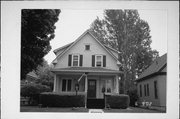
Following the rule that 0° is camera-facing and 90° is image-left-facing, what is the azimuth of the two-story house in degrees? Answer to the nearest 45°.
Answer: approximately 0°

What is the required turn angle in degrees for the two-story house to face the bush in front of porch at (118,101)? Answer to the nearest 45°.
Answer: approximately 45° to its left

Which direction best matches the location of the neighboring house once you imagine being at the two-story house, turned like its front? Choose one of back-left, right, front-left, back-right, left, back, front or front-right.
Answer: left

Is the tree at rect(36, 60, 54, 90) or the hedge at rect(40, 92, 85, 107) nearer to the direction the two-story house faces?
the hedge

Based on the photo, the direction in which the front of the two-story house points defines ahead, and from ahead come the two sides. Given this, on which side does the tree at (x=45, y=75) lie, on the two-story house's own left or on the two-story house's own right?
on the two-story house's own right

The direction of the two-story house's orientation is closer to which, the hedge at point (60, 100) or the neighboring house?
the hedge

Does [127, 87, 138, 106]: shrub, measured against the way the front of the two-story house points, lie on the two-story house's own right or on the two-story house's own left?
on the two-story house's own left

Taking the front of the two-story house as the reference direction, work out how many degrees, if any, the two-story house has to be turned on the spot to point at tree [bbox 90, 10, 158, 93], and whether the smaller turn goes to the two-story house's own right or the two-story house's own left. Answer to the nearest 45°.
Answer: approximately 135° to the two-story house's own left
